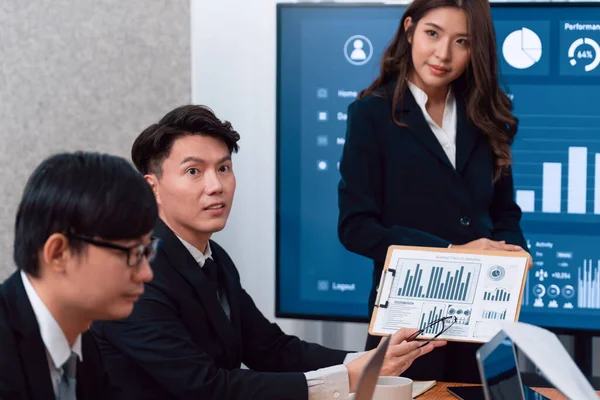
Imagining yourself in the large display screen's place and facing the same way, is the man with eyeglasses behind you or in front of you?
in front

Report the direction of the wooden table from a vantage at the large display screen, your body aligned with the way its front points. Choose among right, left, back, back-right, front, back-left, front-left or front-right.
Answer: front

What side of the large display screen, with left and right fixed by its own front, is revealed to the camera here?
front

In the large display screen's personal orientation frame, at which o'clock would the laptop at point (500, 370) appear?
The laptop is roughly at 12 o'clock from the large display screen.

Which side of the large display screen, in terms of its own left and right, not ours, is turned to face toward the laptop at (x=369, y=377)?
front

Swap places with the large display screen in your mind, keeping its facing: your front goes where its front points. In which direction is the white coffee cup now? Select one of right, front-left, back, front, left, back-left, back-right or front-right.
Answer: front

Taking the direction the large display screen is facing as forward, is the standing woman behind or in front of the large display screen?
in front

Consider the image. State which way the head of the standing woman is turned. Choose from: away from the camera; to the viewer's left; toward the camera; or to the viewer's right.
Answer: toward the camera
